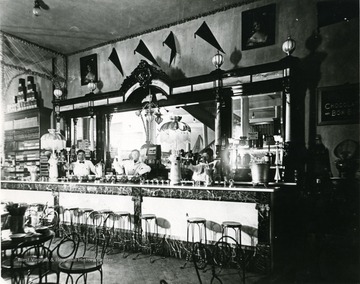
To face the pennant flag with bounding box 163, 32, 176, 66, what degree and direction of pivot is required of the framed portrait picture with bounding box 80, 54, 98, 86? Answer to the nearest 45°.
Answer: approximately 90° to its left

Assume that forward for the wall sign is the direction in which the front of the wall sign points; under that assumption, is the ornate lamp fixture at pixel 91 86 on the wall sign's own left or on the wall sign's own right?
on the wall sign's own right

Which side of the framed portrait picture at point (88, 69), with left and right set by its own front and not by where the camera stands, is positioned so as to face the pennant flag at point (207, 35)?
left

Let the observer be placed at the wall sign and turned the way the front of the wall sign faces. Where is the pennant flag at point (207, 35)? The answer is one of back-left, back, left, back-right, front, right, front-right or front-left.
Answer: front-right

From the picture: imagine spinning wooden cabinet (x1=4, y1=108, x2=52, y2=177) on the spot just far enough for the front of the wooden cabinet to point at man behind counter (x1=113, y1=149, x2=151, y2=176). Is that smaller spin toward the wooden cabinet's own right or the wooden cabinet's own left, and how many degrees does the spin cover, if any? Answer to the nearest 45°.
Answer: approximately 45° to the wooden cabinet's own left

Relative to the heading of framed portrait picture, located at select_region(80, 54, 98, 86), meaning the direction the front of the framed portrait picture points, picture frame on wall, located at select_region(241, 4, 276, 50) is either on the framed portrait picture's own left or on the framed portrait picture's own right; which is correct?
on the framed portrait picture's own left

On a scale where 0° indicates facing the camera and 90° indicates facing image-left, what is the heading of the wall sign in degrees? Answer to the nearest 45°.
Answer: approximately 45°
